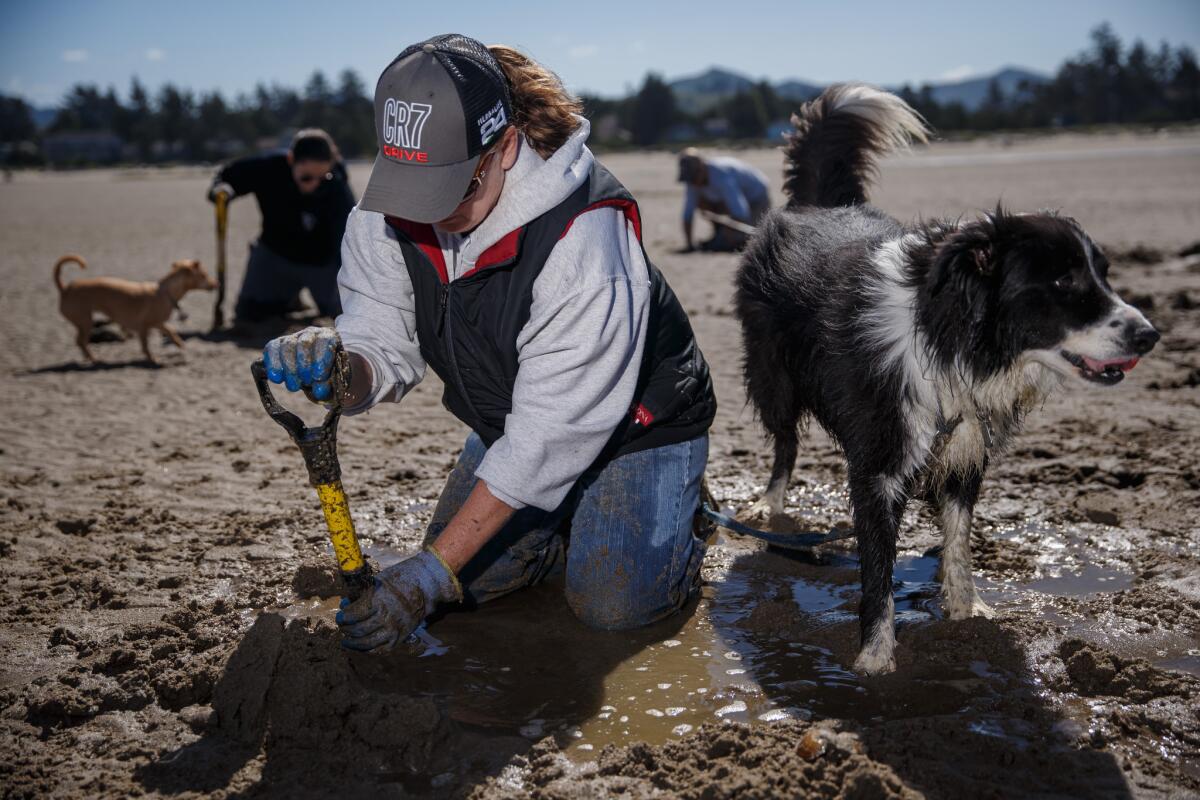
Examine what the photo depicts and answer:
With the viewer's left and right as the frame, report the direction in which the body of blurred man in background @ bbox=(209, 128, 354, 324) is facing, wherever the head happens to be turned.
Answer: facing the viewer

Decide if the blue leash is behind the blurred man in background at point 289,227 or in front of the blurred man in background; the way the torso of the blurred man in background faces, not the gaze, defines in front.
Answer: in front

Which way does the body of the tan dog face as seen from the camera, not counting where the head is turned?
to the viewer's right

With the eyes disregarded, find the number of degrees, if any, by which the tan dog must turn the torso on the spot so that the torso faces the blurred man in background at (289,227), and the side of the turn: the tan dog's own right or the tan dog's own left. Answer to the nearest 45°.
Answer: approximately 45° to the tan dog's own left

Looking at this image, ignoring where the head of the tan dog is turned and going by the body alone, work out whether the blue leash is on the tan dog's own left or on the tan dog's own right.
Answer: on the tan dog's own right

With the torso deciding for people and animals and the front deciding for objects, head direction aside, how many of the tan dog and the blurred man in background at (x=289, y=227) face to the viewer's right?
1

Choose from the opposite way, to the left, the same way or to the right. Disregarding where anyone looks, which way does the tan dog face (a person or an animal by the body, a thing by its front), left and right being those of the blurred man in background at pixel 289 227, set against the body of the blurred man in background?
to the left

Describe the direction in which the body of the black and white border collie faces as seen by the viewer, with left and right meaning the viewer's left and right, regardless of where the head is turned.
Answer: facing the viewer and to the right of the viewer
